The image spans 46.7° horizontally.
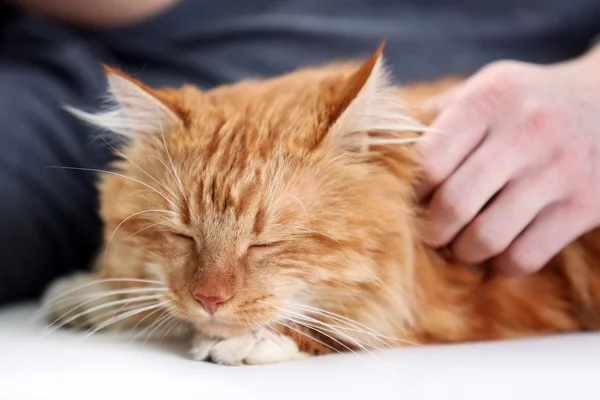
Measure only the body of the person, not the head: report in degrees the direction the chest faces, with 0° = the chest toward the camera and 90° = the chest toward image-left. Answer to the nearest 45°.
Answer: approximately 0°
